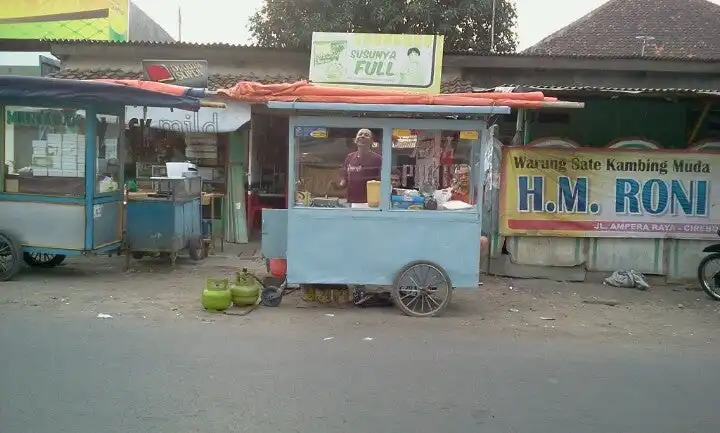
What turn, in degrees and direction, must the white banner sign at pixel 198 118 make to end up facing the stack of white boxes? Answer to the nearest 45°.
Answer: approximately 45° to its right

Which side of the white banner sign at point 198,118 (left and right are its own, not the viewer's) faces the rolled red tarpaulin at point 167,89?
front

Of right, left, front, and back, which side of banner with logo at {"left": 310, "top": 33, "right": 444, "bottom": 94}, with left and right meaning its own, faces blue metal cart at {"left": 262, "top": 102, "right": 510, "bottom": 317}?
front

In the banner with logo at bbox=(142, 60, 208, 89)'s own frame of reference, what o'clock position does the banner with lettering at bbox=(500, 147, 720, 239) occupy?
the banner with lettering at bbox=(500, 147, 720, 239) is roughly at 10 o'clock from the banner with logo at bbox=(142, 60, 208, 89).

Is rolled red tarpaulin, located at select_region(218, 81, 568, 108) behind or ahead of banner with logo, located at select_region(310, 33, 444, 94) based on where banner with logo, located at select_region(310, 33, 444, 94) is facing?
ahead

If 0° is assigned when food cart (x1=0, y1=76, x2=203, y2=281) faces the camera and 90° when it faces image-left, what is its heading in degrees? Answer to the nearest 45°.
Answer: approximately 0°

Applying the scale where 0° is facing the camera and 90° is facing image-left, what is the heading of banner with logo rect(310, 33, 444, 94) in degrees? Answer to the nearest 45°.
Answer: approximately 0°

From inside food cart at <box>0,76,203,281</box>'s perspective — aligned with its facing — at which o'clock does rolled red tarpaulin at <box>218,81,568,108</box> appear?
The rolled red tarpaulin is roughly at 10 o'clock from the food cart.
